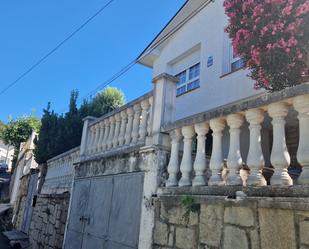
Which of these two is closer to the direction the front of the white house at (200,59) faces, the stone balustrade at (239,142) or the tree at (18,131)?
the stone balustrade

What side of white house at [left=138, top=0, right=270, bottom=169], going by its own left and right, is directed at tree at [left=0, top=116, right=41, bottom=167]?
right

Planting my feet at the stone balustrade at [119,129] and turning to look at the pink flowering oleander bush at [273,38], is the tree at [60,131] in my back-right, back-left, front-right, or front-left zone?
back-left

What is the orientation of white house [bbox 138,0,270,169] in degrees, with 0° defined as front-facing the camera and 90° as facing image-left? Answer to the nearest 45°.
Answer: approximately 45°

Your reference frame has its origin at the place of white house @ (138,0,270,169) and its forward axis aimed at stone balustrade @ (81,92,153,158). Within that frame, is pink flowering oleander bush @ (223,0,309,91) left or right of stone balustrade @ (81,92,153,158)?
left

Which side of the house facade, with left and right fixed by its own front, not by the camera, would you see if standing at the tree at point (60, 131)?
right

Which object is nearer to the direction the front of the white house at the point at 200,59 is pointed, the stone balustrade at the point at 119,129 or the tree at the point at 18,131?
the stone balustrade

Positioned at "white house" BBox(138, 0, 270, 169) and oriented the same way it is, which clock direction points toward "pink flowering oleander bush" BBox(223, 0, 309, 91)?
The pink flowering oleander bush is roughly at 10 o'clock from the white house.

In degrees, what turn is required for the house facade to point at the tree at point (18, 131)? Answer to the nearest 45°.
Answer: approximately 90° to its right

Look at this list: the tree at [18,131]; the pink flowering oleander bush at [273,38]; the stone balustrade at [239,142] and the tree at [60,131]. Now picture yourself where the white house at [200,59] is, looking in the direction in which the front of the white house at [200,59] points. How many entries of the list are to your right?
2
